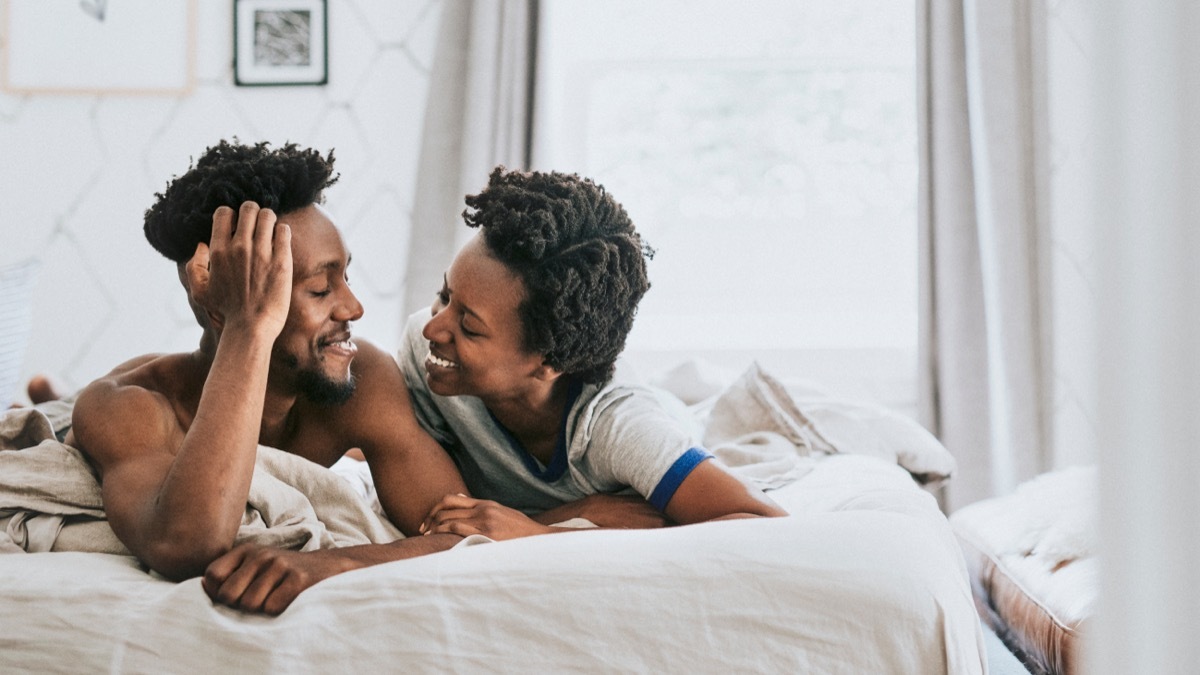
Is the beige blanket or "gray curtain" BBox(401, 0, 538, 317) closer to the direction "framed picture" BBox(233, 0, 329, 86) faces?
the beige blanket

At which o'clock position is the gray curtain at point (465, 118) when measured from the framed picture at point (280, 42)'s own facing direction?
The gray curtain is roughly at 10 o'clock from the framed picture.

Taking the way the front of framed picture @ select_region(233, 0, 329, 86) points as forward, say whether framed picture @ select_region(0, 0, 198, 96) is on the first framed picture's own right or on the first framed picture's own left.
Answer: on the first framed picture's own right

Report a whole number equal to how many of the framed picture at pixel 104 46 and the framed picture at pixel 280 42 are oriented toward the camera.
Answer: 2

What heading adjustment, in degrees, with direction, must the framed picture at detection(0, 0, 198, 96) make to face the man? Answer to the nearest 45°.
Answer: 0° — it already faces them

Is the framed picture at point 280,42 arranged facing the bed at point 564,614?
yes

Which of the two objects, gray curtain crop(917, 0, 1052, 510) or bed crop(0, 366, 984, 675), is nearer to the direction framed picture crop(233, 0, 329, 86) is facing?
the bed

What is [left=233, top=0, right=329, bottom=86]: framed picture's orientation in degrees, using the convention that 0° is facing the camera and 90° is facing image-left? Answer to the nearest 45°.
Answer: approximately 0°

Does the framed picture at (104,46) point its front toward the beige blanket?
yes
